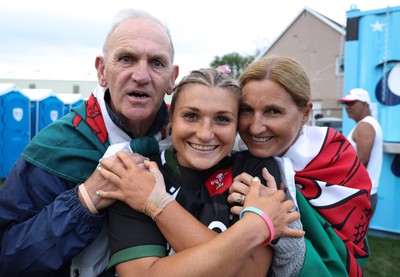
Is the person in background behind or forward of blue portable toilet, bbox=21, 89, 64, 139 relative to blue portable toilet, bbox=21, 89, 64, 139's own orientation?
forward

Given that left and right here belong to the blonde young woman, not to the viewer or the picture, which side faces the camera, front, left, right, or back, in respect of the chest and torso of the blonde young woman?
front

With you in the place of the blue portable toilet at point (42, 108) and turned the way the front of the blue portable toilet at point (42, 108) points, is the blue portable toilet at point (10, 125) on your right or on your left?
on your right

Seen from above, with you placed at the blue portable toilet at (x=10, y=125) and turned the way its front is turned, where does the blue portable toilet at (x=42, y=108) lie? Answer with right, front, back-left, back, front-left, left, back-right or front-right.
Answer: left

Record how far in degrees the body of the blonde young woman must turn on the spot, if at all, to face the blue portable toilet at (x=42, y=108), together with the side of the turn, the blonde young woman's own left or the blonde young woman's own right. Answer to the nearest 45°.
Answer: approximately 135° to the blonde young woman's own right

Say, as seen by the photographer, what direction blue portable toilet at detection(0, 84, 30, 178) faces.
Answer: facing the viewer and to the right of the viewer
